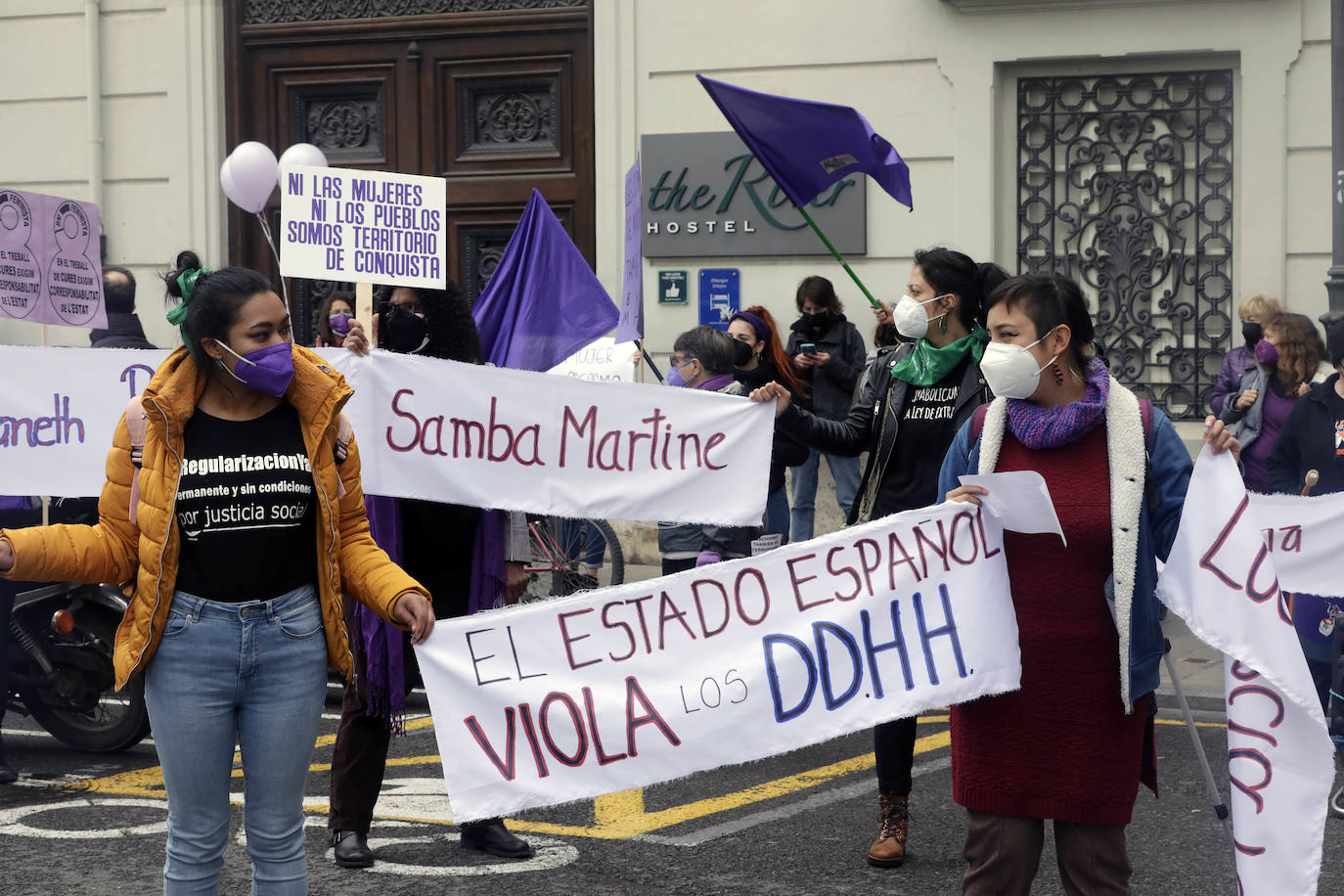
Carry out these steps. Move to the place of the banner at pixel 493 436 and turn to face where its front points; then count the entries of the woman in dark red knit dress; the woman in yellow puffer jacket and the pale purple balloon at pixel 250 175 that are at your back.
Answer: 1

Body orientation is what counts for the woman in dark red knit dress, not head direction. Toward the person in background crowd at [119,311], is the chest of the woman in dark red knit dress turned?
no

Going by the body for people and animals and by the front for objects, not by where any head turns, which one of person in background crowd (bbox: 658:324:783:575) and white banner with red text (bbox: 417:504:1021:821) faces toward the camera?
the white banner with red text

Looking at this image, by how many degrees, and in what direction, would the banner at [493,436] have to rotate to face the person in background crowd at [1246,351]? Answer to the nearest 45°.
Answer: approximately 135° to its left

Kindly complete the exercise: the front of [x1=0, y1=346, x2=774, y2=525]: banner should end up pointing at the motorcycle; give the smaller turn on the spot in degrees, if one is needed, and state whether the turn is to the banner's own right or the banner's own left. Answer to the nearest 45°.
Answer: approximately 135° to the banner's own right

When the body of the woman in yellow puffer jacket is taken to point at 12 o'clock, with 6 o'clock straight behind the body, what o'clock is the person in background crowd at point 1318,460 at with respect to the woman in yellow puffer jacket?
The person in background crowd is roughly at 8 o'clock from the woman in yellow puffer jacket.

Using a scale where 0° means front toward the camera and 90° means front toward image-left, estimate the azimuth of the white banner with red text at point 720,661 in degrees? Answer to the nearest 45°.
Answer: approximately 0°

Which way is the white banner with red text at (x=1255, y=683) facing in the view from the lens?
facing the viewer

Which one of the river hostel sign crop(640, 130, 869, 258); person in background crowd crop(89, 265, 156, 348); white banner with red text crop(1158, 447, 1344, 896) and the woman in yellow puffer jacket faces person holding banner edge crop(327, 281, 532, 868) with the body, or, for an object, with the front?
the river hostel sign

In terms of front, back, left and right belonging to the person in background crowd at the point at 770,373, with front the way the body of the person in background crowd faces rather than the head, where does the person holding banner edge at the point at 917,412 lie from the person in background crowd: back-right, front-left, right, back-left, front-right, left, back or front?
front-left

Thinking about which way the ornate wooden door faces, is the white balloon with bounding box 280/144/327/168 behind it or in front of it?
in front

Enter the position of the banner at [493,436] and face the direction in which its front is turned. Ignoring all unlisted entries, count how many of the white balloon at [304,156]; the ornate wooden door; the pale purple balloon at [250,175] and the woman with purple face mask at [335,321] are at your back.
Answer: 4

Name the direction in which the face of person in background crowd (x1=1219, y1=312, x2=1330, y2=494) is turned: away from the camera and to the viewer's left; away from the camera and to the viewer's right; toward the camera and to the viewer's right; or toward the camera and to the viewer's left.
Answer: toward the camera and to the viewer's left

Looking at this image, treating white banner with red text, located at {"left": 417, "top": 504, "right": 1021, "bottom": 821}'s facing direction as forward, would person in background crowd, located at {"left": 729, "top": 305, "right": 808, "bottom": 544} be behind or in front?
behind

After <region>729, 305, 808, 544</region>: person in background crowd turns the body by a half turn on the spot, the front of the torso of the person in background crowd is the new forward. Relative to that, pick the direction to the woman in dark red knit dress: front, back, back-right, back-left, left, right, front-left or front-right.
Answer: back-right

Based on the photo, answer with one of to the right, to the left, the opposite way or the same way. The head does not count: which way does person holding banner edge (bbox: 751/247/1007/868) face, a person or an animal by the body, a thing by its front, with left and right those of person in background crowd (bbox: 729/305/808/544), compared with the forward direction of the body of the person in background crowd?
the same way

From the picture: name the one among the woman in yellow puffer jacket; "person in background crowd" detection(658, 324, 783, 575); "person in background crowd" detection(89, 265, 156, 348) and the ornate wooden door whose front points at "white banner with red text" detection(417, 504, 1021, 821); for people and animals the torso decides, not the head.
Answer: the ornate wooden door

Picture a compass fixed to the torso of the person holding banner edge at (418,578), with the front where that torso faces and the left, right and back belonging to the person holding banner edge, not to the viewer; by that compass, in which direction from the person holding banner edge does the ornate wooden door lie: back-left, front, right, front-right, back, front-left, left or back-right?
back
